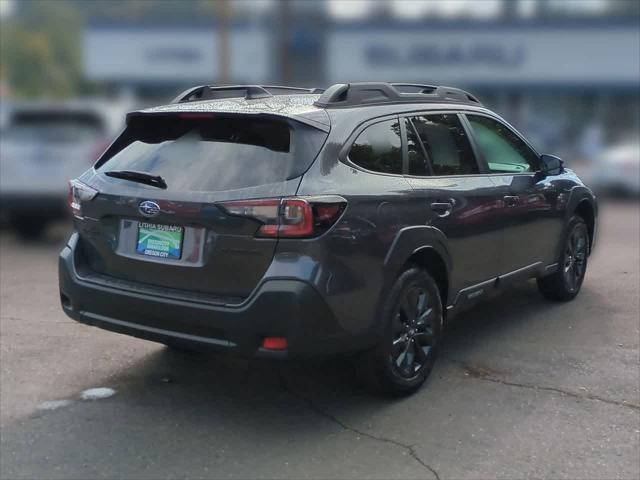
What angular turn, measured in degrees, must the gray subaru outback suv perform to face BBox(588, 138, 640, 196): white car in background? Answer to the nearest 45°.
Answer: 0° — it already faces it

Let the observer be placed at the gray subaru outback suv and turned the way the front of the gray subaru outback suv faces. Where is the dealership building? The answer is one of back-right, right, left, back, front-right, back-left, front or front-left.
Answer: front-left

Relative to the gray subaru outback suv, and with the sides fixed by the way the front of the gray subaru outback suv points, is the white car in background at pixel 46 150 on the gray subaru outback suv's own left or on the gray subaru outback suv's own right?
on the gray subaru outback suv's own left

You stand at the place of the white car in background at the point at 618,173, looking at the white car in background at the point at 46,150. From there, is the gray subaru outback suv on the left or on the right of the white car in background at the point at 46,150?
left

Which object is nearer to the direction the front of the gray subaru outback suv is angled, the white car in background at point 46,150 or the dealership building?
the dealership building

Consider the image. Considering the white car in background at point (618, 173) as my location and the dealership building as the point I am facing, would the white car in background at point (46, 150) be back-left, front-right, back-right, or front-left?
back-left

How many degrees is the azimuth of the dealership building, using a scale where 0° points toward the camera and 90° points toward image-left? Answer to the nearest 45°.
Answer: approximately 0°

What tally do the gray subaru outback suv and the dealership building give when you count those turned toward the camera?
1

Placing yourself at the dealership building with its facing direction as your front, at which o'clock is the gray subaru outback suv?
The gray subaru outback suv is roughly at 12 o'clock from the dealership building.

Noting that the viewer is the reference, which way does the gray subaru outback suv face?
facing away from the viewer and to the right of the viewer

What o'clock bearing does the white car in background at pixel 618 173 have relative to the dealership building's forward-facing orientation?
The white car in background is roughly at 12 o'clock from the dealership building.
